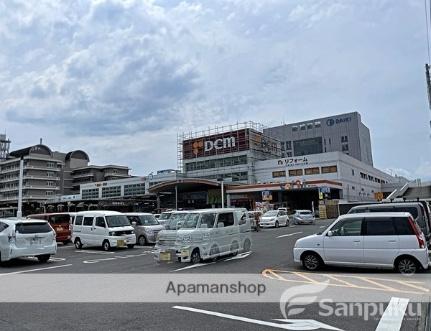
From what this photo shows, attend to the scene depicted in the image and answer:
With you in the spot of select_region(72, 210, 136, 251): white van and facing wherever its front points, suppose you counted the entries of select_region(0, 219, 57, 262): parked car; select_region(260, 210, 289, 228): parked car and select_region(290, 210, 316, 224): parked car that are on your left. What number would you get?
2

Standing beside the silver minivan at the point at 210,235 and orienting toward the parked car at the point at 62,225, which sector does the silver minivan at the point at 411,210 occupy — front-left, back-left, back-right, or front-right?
back-right

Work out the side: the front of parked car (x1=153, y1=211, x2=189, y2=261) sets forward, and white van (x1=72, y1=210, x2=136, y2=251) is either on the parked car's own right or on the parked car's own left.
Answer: on the parked car's own right

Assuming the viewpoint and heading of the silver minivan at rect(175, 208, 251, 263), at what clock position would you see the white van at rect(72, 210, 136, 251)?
The white van is roughly at 3 o'clock from the silver minivan.

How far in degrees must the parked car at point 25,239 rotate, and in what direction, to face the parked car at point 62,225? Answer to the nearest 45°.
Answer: approximately 45° to its right

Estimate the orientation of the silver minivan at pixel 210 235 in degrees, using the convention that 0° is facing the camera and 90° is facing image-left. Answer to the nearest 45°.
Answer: approximately 45°

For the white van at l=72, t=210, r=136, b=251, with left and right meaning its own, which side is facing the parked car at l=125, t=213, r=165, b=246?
left

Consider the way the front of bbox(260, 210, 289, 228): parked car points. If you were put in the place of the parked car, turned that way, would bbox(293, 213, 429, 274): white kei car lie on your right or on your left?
on your left

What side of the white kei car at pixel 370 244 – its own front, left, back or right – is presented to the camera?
left

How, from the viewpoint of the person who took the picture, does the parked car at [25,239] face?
facing away from the viewer and to the left of the viewer

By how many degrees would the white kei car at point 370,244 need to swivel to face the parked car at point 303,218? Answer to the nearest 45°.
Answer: approximately 90° to its right

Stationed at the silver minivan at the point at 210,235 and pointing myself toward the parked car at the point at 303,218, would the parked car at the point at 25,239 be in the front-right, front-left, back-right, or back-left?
back-left

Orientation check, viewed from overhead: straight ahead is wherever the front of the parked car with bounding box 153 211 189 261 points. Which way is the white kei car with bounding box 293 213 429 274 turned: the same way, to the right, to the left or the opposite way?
to the right
